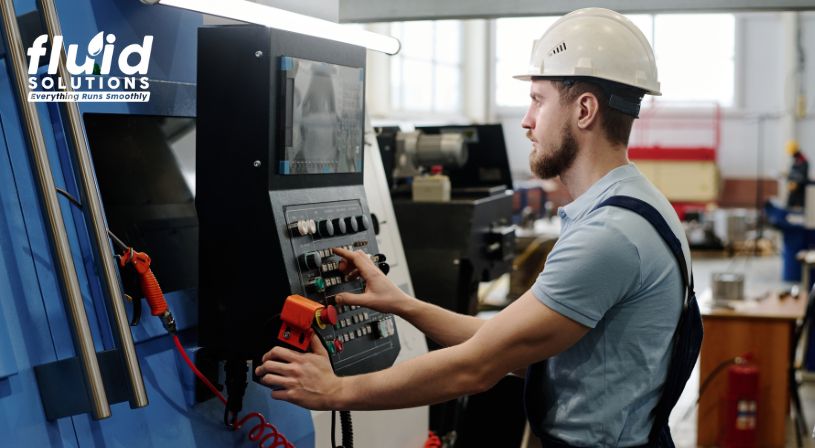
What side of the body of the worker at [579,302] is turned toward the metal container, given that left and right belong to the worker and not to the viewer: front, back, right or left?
right

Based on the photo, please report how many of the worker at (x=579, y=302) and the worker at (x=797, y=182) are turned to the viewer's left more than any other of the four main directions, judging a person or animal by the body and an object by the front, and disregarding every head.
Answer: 2

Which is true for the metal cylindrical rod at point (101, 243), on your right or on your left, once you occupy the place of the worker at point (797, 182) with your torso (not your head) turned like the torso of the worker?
on your left

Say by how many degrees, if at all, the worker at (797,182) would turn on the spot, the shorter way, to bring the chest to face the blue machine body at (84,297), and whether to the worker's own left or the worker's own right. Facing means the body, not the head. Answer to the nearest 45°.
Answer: approximately 90° to the worker's own left

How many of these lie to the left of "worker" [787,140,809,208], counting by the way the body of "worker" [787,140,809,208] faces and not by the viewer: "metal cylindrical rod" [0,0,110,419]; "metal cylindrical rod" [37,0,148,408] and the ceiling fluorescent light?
3

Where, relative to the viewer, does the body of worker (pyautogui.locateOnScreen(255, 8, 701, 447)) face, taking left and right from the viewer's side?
facing to the left of the viewer

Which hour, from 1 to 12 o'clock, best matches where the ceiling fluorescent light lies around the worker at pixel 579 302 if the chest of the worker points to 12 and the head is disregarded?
The ceiling fluorescent light is roughly at 12 o'clock from the worker.

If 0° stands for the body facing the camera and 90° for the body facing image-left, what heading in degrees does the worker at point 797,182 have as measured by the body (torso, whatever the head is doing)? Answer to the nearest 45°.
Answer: approximately 90°

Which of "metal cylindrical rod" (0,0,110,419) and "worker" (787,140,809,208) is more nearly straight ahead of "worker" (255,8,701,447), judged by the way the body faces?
the metal cylindrical rod

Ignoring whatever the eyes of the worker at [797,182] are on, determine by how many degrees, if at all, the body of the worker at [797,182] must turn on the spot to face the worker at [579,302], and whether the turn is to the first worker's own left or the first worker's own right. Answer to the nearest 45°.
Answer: approximately 90° to the first worker's own left

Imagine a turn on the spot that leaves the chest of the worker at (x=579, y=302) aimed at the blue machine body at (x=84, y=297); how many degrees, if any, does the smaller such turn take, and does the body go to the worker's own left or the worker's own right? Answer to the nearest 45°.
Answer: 0° — they already face it
